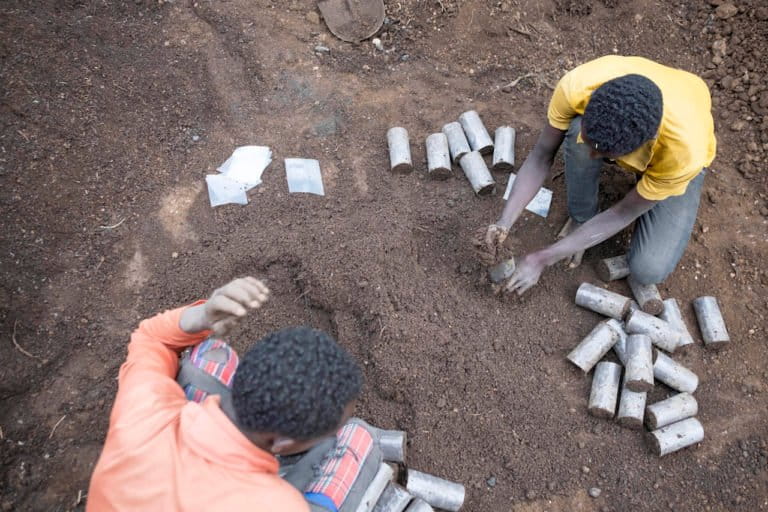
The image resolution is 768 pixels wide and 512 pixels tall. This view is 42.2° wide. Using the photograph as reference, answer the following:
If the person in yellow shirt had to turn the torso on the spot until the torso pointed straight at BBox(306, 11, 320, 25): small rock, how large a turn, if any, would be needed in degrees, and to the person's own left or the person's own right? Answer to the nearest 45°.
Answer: approximately 90° to the person's own right

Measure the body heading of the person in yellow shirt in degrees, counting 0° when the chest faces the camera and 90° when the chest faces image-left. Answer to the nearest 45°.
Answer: approximately 45°

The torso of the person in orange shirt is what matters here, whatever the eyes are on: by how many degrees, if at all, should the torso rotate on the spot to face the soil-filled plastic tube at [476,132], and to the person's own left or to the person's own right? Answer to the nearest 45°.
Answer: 0° — they already face it

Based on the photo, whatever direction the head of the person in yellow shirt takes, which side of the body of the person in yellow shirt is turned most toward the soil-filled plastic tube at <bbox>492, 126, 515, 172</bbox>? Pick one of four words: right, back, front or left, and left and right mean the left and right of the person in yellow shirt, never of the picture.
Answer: right

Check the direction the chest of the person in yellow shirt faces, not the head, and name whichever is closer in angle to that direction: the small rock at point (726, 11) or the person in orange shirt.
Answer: the person in orange shirt

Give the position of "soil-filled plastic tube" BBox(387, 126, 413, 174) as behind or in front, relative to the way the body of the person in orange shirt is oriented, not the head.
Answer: in front

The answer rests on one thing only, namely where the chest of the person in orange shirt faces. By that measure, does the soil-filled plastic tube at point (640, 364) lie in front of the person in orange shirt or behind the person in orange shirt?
in front

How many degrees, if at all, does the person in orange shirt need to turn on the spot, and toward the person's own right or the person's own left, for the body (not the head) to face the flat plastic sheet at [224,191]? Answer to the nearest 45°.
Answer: approximately 45° to the person's own left

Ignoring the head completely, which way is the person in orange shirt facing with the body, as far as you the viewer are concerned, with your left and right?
facing away from the viewer and to the right of the viewer
